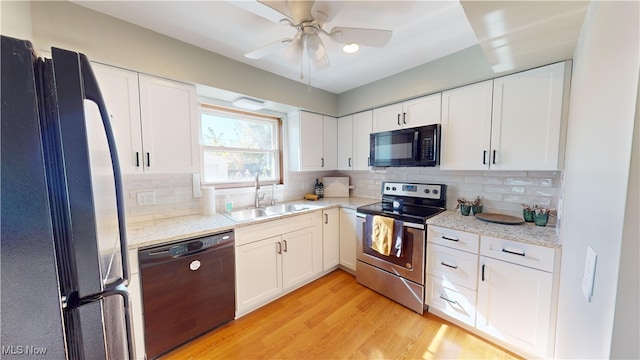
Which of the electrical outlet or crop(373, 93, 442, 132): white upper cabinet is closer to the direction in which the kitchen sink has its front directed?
the white upper cabinet

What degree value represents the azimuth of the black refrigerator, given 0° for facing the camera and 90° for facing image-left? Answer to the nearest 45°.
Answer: approximately 270°

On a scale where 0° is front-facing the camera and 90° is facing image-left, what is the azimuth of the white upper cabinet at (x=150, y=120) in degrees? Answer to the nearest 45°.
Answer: approximately 315°

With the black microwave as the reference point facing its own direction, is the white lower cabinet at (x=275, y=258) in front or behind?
in front

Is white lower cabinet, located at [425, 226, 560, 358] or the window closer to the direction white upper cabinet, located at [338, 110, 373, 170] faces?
the window

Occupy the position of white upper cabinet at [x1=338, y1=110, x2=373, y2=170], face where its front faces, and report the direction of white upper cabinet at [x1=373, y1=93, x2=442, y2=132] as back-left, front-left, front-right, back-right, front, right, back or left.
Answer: left

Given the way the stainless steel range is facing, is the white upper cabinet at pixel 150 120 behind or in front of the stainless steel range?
in front
